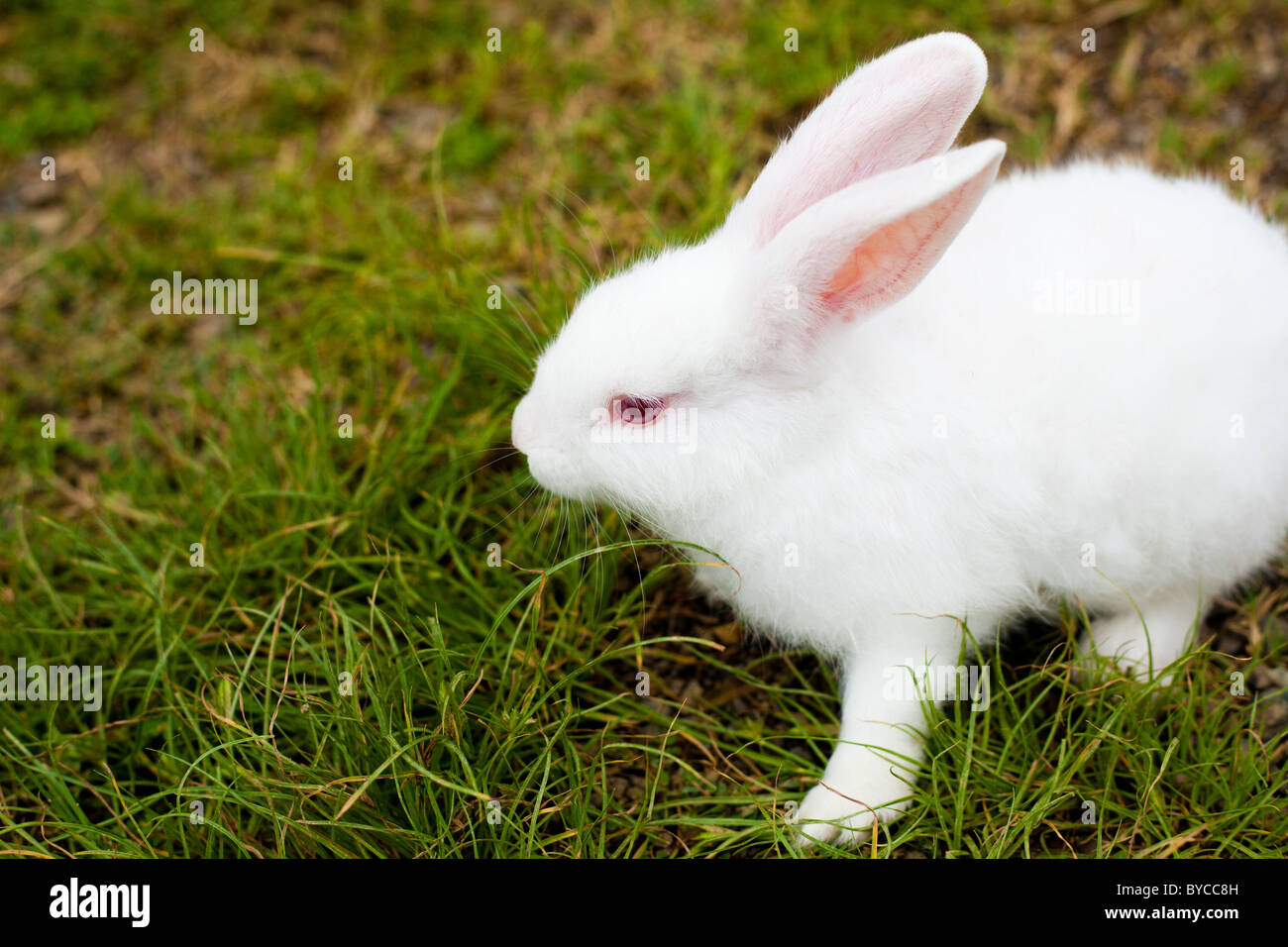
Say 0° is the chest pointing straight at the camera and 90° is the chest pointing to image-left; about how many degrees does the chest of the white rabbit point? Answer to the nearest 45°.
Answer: approximately 90°
